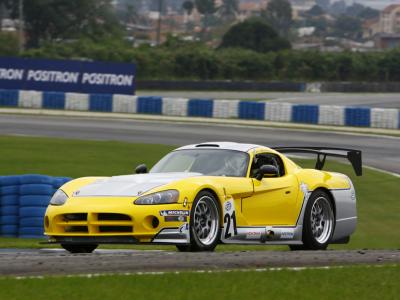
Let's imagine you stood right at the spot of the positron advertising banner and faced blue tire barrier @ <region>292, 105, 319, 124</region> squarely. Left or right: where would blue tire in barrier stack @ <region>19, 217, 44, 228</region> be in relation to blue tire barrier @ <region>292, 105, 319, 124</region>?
right

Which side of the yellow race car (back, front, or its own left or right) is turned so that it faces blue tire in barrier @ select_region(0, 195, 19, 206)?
right

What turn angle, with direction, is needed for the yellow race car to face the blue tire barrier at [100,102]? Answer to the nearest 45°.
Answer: approximately 135° to its right

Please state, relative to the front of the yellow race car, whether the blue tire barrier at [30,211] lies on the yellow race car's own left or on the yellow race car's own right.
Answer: on the yellow race car's own right

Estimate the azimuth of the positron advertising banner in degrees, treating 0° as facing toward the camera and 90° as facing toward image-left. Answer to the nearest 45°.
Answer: approximately 0°

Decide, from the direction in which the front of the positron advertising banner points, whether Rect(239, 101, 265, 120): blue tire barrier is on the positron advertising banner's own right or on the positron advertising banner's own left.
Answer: on the positron advertising banner's own left

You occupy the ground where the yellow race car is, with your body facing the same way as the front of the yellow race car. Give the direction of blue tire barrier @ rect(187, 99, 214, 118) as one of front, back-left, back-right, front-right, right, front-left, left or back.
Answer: back-right

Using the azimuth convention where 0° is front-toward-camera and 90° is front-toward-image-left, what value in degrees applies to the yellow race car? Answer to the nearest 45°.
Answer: approximately 45°
